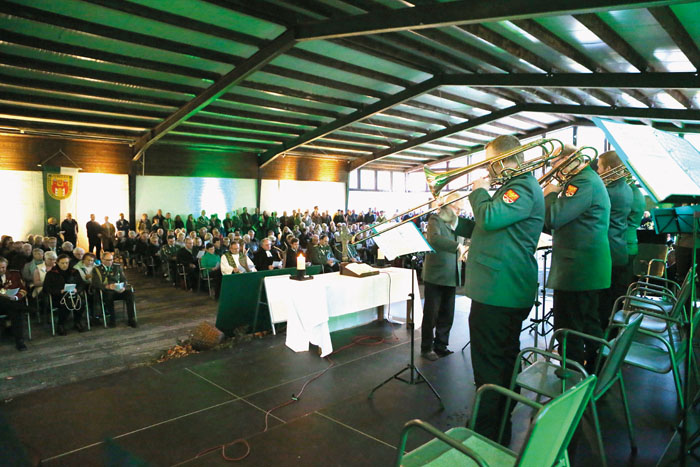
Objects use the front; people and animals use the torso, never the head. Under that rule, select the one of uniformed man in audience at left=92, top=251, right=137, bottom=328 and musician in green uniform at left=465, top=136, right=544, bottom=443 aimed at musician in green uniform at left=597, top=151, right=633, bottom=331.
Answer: the uniformed man in audience

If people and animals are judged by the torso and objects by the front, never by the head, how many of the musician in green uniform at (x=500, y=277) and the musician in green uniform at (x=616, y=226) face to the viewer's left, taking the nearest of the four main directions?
2

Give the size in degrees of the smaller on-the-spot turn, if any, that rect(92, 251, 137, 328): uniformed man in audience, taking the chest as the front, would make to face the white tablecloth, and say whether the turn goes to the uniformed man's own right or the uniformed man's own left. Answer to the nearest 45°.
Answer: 0° — they already face it

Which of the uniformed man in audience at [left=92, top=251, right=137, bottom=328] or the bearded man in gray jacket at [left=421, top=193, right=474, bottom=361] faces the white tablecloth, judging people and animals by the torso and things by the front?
the uniformed man in audience

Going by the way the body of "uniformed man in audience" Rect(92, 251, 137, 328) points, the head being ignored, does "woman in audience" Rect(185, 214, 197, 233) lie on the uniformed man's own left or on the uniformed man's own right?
on the uniformed man's own left

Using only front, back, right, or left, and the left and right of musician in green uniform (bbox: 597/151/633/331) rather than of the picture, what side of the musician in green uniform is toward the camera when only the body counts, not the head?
left

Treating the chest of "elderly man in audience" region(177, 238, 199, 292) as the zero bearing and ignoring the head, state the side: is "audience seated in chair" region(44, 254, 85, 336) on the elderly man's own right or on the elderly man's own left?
on the elderly man's own right

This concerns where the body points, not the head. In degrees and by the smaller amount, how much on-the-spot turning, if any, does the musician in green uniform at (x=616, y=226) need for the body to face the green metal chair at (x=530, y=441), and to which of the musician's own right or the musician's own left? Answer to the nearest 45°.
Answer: approximately 90° to the musician's own left

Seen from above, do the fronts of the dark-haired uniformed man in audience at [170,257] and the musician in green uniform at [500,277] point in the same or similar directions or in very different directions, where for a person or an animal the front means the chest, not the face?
very different directions

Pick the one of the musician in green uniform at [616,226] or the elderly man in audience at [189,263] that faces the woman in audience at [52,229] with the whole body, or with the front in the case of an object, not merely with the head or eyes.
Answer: the musician in green uniform

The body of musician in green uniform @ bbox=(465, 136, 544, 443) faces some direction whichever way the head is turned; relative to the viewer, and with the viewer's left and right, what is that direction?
facing to the left of the viewer

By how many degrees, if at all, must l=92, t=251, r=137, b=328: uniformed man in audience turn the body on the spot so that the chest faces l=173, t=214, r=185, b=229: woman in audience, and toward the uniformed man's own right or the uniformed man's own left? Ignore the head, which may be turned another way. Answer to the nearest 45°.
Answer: approximately 135° to the uniformed man's own left

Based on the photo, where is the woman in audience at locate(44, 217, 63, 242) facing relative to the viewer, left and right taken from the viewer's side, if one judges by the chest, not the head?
facing the viewer and to the right of the viewer
